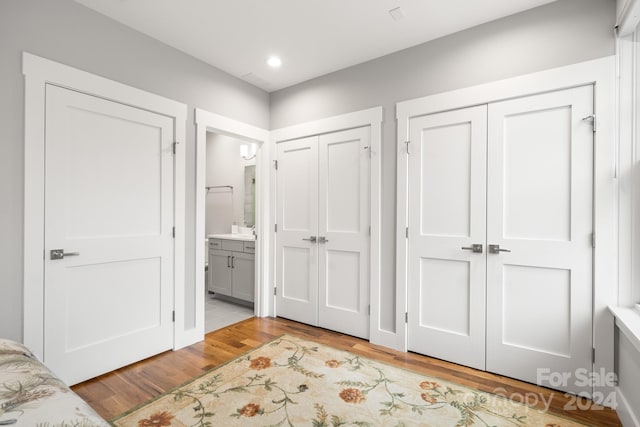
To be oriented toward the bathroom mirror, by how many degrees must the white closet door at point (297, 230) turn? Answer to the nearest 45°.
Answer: approximately 90° to its right

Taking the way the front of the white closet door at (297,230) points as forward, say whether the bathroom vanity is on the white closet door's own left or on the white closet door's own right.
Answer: on the white closet door's own right

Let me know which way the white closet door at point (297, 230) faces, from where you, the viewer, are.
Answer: facing the viewer and to the left of the viewer

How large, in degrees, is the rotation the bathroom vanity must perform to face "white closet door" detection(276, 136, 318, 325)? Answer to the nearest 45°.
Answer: approximately 90° to its left

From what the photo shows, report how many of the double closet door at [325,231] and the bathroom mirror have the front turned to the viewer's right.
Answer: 0

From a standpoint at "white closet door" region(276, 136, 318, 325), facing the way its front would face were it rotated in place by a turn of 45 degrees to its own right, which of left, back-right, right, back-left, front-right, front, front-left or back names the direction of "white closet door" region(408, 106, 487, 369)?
back-left

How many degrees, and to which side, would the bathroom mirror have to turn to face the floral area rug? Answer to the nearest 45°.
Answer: approximately 45° to its left

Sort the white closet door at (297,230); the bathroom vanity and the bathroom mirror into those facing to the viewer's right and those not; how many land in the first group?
0

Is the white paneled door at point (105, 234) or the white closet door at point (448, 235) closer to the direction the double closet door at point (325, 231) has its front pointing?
the white paneled door

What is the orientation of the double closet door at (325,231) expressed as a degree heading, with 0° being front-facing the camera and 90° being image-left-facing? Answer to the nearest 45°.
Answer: approximately 45°

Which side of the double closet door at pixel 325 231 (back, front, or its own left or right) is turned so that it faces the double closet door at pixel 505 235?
left

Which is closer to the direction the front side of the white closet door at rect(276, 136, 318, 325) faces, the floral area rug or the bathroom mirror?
the floral area rug

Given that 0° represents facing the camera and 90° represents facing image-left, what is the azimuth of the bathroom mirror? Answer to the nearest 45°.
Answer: approximately 45°

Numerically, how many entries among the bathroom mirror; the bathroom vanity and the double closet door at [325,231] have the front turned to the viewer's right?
0
